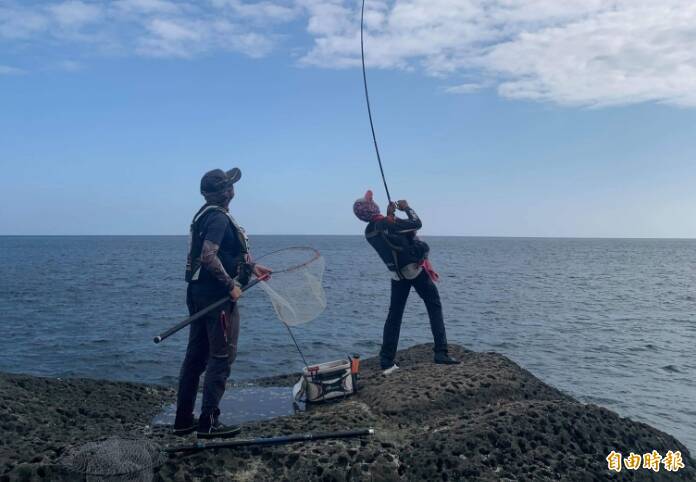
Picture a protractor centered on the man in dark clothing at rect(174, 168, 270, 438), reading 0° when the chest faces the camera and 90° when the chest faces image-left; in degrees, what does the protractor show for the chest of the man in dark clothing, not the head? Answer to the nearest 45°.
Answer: approximately 270°

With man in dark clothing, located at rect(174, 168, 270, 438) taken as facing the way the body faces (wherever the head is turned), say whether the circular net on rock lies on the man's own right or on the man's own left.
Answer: on the man's own right

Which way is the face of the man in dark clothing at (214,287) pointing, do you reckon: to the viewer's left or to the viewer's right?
to the viewer's right

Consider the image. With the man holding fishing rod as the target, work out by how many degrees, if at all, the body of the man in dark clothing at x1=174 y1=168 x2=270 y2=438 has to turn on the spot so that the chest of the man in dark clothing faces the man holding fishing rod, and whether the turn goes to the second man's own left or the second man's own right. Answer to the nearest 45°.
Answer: approximately 45° to the second man's own left

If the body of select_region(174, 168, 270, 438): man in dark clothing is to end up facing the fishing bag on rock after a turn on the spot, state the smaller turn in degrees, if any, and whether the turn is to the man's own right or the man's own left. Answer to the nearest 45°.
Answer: approximately 45° to the man's own left
